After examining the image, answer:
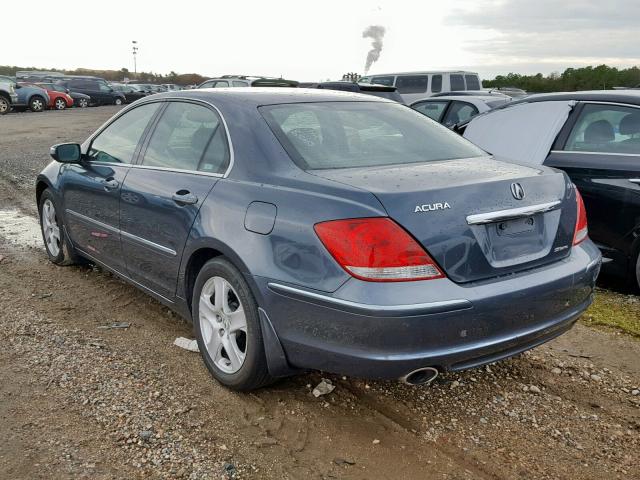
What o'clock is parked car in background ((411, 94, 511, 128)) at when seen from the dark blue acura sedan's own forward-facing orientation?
The parked car in background is roughly at 2 o'clock from the dark blue acura sedan.

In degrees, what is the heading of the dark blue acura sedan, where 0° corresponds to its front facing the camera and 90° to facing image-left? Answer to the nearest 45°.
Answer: approximately 135°

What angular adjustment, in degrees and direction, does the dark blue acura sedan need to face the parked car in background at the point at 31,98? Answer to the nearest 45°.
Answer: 0° — it already faces it

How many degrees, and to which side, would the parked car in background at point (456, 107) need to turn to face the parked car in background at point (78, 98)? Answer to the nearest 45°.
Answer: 0° — it already faces it

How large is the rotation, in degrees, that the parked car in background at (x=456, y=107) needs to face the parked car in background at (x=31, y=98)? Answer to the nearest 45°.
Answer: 0° — it already faces it

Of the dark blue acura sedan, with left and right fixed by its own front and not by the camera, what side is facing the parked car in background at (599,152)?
right
